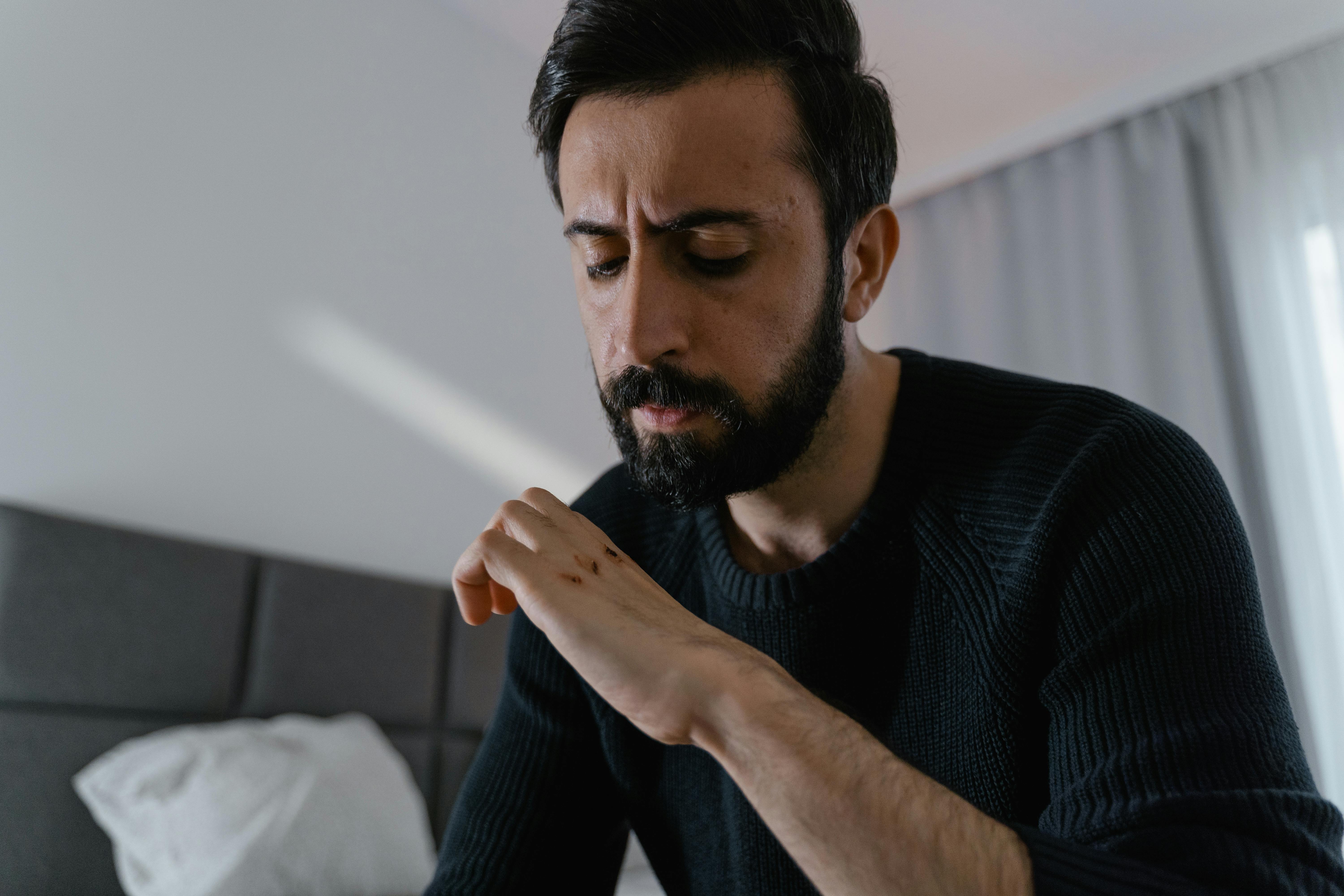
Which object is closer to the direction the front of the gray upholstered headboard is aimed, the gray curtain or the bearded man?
the bearded man

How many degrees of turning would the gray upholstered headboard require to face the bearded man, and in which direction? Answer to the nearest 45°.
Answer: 0° — it already faces them

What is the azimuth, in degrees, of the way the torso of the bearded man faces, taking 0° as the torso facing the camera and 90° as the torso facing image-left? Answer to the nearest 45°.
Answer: approximately 45°

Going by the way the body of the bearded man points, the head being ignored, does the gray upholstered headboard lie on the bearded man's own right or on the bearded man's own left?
on the bearded man's own right
